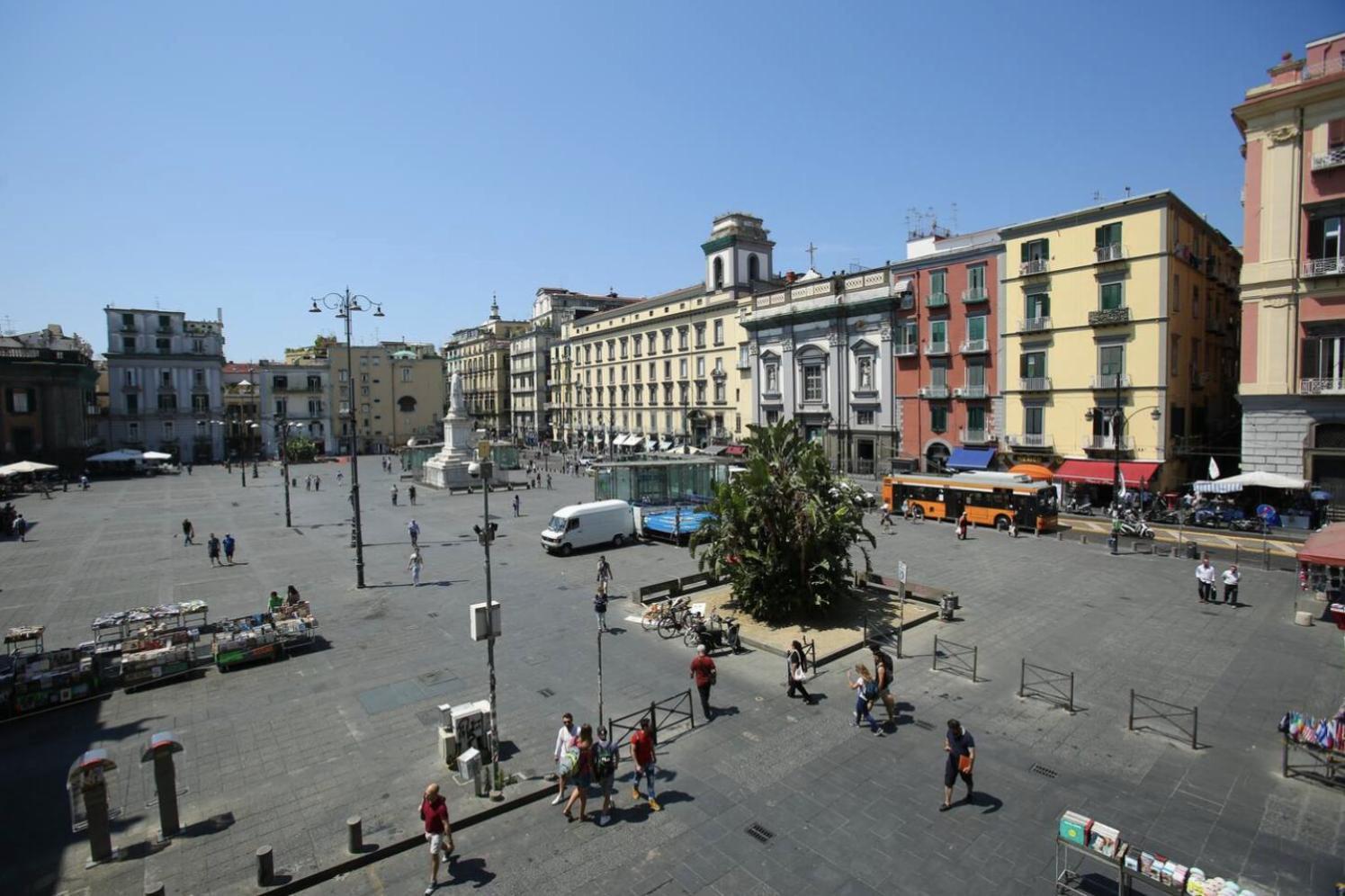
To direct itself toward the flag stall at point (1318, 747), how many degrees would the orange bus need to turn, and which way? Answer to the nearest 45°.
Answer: approximately 45° to its right

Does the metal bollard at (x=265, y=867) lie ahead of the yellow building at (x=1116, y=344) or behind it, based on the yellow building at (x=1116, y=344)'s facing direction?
ahead

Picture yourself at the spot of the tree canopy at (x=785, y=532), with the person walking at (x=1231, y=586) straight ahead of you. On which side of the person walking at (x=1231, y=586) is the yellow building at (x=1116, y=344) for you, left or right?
left

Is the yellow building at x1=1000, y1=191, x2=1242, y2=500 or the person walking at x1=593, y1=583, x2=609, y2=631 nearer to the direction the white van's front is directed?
the person walking

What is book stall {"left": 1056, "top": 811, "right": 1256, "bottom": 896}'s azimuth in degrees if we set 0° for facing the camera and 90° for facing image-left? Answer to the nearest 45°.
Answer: approximately 45°

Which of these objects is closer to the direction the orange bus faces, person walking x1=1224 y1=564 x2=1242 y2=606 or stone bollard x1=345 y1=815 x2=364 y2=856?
the person walking

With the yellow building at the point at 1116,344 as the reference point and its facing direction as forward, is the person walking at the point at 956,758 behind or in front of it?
in front

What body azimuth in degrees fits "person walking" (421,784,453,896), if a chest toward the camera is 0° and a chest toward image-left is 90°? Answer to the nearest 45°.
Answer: approximately 45°
